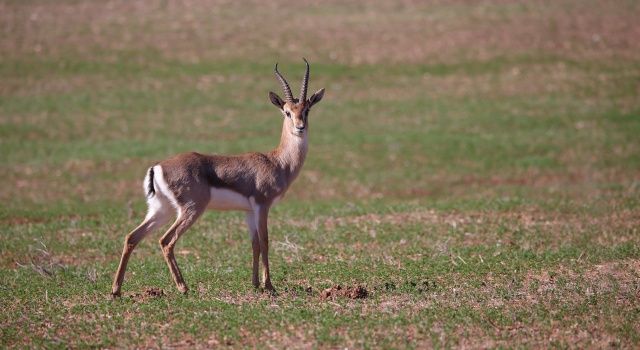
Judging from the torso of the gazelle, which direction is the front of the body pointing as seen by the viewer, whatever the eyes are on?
to the viewer's right
